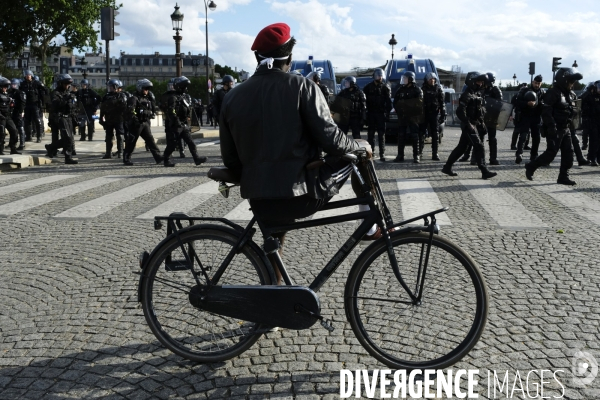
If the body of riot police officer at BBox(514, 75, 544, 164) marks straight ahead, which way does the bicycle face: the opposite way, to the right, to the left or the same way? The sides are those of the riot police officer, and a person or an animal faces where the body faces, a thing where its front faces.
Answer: to the left

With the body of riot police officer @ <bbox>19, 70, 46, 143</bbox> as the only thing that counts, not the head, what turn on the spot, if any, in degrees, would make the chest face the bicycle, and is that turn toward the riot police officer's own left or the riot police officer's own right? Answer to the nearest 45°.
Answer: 0° — they already face it

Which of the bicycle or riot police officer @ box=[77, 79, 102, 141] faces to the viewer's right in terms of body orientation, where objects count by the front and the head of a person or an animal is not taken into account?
the bicycle

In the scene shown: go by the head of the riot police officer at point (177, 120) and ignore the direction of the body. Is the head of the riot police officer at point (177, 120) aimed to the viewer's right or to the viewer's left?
to the viewer's right

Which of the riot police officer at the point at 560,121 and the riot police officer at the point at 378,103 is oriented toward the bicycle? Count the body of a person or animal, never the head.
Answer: the riot police officer at the point at 378,103

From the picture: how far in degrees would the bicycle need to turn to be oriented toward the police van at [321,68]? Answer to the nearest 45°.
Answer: approximately 90° to its left

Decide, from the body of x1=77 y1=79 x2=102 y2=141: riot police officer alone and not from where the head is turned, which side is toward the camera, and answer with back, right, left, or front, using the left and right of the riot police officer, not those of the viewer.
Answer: front

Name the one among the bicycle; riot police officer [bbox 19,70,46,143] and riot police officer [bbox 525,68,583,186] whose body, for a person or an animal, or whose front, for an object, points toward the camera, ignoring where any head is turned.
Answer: riot police officer [bbox 19,70,46,143]

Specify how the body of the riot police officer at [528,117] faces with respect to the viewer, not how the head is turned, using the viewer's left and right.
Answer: facing the viewer

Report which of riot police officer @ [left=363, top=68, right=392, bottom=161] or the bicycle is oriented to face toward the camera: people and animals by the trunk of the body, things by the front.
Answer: the riot police officer

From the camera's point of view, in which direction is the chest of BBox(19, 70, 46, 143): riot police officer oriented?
toward the camera

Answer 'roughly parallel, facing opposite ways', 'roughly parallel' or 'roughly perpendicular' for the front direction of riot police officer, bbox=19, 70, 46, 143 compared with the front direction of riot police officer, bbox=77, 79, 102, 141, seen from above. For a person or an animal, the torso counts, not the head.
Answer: roughly parallel
